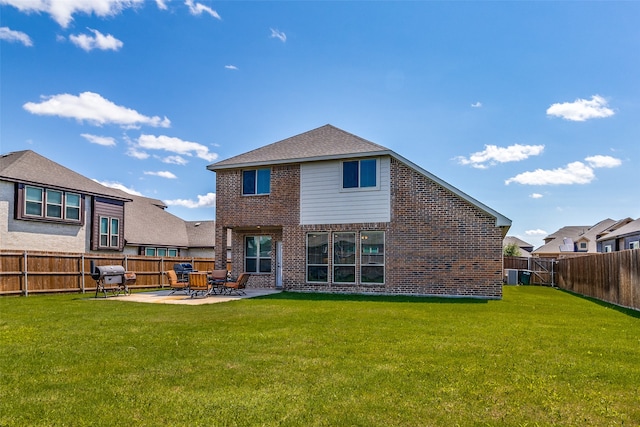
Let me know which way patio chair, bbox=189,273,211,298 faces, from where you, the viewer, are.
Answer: facing away from the viewer and to the right of the viewer

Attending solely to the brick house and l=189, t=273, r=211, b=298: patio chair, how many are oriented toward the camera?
0

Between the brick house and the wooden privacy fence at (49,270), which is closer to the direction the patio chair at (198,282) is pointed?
the brick house

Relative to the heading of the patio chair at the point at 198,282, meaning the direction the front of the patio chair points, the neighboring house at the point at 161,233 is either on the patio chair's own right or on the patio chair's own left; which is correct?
on the patio chair's own left

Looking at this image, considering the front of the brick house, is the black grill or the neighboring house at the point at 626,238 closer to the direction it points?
the neighboring house

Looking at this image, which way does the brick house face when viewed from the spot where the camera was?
facing away from the viewer
